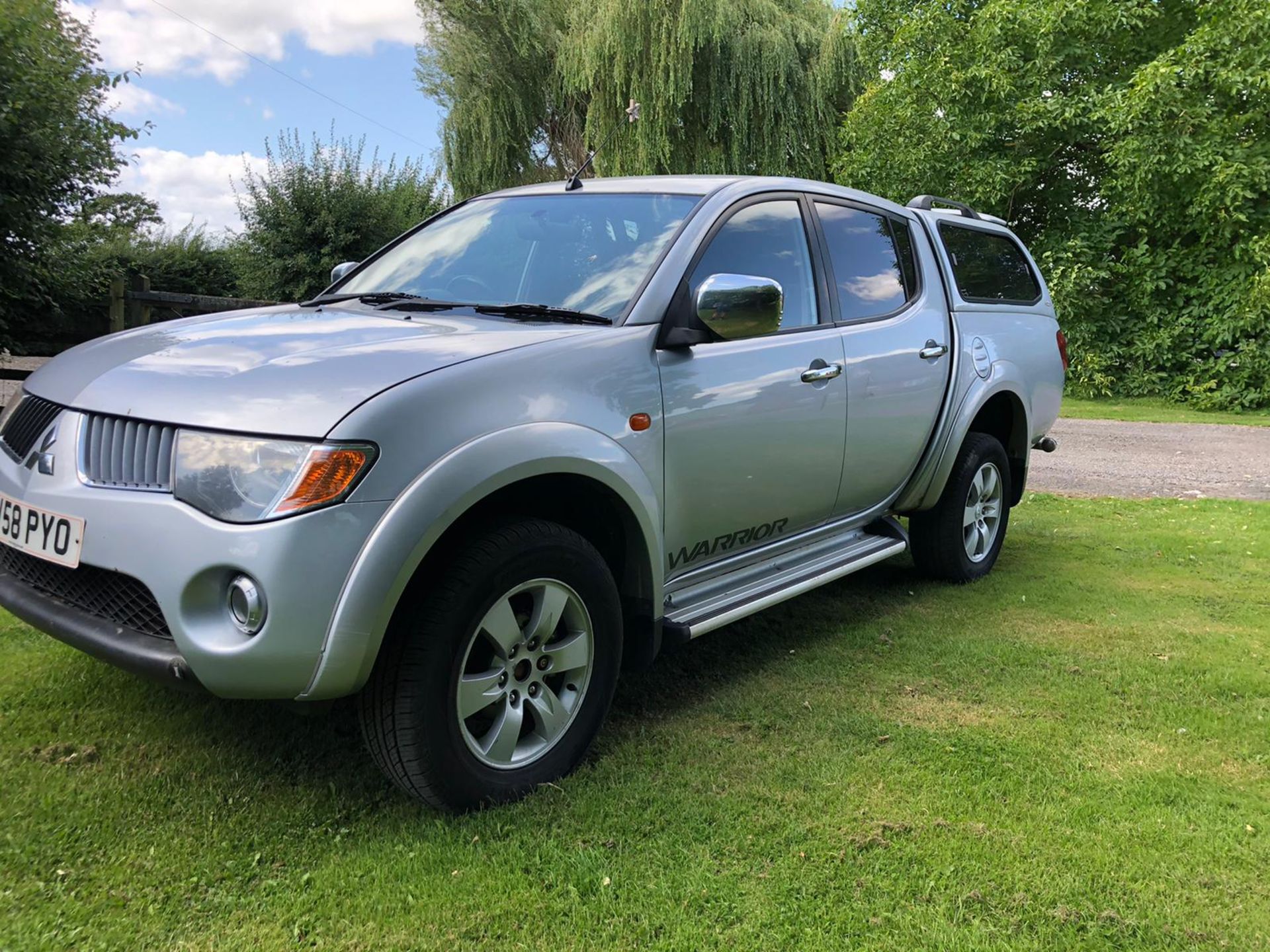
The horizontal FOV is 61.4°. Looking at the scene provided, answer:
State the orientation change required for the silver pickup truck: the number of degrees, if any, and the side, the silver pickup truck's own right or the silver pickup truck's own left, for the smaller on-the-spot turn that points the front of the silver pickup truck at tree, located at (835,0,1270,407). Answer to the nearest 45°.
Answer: approximately 180°

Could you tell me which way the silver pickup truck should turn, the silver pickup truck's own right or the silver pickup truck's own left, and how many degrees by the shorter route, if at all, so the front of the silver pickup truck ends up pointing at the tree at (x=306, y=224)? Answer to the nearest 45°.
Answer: approximately 135° to the silver pickup truck's own right

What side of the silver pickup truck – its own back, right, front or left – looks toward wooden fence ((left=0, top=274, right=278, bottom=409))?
right

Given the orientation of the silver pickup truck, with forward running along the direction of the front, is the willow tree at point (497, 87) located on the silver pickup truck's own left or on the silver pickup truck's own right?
on the silver pickup truck's own right

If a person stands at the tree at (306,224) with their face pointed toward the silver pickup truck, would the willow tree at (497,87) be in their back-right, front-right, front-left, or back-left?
back-left

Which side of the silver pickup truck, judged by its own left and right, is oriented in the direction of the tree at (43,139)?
right

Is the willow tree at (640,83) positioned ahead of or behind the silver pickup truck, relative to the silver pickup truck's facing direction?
behind
